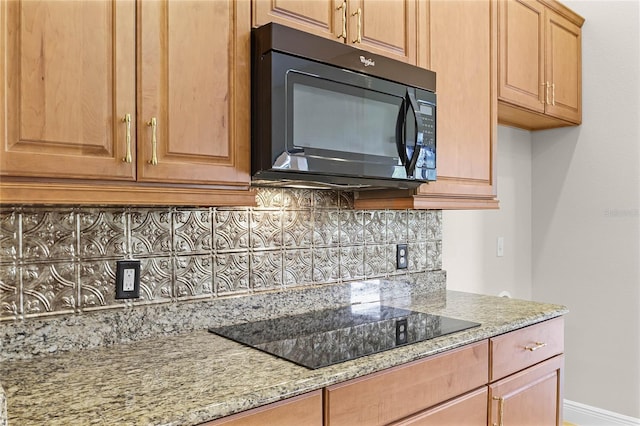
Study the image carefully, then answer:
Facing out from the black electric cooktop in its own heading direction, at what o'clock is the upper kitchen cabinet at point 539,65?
The upper kitchen cabinet is roughly at 9 o'clock from the black electric cooktop.

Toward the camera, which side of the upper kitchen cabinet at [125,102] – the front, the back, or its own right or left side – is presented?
front

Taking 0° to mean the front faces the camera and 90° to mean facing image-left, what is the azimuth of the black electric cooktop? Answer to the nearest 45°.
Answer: approximately 315°

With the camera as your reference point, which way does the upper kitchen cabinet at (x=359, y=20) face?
facing the viewer and to the right of the viewer
